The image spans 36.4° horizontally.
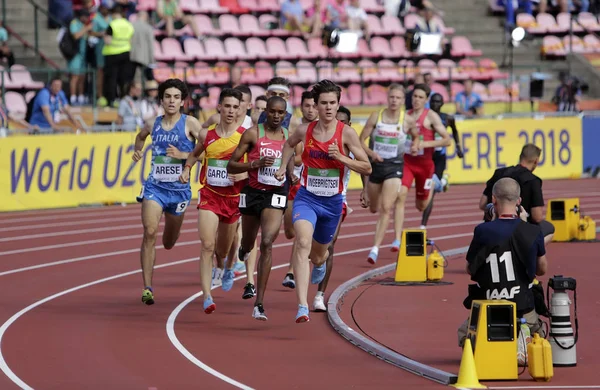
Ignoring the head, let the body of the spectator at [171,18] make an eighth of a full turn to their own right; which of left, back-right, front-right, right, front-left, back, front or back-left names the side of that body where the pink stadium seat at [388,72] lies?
left

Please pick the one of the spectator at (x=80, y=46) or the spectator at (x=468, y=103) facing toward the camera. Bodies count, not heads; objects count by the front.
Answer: the spectator at (x=468, y=103)

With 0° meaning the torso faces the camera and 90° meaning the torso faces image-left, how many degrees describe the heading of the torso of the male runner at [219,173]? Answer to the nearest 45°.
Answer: approximately 0°

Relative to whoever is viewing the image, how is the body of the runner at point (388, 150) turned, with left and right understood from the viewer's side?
facing the viewer

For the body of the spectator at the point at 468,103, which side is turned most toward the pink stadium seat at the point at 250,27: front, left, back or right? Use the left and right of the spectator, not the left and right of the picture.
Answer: right

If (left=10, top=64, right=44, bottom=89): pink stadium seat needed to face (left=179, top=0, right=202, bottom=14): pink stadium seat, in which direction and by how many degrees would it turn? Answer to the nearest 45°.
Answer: approximately 90° to its left

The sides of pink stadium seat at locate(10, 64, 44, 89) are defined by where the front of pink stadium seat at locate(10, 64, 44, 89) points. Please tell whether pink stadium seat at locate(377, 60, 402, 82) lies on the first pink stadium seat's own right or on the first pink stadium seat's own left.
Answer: on the first pink stadium seat's own left

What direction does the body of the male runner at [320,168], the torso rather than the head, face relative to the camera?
toward the camera

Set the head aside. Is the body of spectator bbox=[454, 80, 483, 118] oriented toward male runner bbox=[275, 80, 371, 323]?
yes

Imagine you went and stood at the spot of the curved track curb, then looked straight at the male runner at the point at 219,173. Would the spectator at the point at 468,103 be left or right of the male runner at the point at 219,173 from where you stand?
right

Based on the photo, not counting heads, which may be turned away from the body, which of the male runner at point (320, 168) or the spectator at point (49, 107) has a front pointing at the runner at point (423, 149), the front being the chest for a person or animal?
the spectator

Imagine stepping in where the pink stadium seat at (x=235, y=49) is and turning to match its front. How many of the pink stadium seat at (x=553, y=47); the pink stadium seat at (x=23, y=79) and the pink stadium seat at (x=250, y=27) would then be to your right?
1

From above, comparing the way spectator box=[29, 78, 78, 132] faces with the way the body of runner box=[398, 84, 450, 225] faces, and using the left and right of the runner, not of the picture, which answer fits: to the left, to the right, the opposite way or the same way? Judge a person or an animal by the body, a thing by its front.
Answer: to the left
